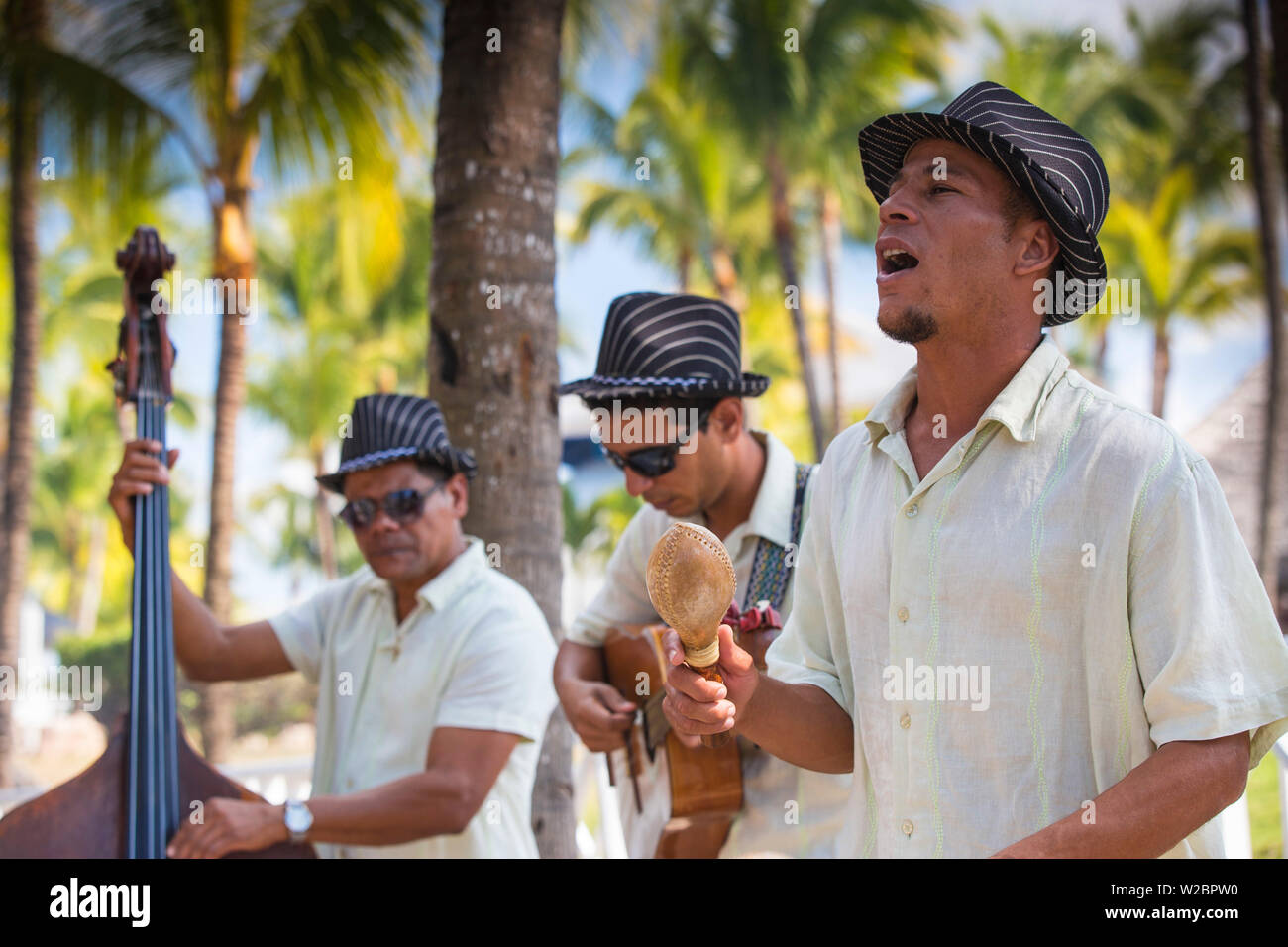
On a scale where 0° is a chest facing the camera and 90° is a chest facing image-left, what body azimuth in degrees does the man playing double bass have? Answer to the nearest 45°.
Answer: approximately 45°

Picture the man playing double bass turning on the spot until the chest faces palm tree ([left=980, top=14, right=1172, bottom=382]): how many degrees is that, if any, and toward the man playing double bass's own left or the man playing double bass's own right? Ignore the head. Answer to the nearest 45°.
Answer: approximately 180°

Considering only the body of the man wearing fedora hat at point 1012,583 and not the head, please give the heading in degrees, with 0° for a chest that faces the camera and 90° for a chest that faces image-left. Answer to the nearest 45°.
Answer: approximately 45°

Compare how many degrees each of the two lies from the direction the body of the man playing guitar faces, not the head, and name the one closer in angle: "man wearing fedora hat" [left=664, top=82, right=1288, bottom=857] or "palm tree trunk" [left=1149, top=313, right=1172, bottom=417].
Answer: the man wearing fedora hat

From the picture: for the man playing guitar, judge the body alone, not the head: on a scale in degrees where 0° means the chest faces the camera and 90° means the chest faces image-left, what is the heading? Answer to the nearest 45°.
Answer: approximately 45°

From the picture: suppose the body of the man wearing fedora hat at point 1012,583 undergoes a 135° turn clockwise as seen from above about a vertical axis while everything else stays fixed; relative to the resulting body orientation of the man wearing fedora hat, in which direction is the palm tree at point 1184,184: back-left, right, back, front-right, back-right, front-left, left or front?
front

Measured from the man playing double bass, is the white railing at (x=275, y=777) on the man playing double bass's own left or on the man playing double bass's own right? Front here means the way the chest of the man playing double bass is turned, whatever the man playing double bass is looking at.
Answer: on the man playing double bass's own right
